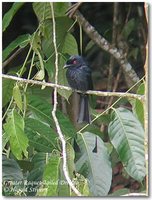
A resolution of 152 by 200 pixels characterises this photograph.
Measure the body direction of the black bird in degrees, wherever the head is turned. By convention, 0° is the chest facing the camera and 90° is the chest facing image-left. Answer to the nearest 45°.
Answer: approximately 45°
